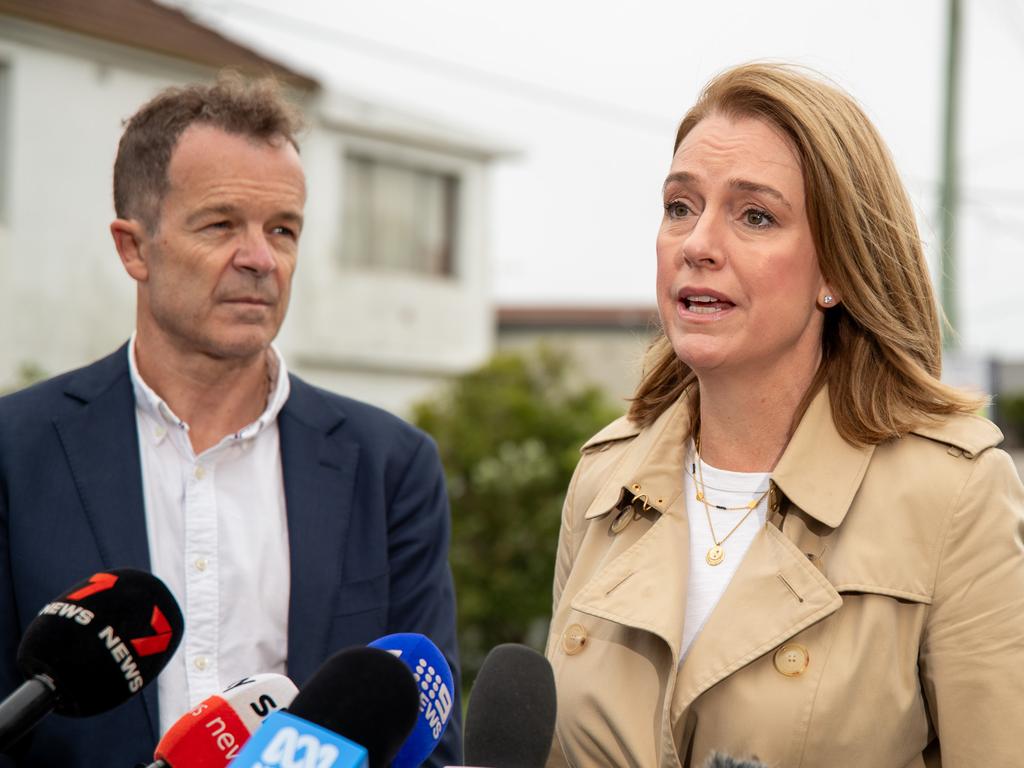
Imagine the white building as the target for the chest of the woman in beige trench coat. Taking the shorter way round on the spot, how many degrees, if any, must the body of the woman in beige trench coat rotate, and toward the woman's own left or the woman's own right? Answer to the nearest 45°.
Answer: approximately 90° to the woman's own right

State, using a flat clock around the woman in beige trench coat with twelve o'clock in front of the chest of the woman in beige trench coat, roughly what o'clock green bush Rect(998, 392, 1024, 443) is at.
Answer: The green bush is roughly at 5 o'clock from the woman in beige trench coat.

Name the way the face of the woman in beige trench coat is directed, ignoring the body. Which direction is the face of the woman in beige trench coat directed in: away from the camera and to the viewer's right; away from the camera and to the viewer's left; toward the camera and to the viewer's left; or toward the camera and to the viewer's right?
toward the camera and to the viewer's left

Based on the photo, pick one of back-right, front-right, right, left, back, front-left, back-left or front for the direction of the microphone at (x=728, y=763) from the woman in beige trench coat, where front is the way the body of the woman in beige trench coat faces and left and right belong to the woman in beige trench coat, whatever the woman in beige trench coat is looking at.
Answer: front-left

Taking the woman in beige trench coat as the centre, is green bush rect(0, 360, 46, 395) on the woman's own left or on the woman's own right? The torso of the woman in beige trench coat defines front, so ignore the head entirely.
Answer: on the woman's own right

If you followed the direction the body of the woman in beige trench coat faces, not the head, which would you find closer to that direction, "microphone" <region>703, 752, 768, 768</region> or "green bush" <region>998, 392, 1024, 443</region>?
the microphone

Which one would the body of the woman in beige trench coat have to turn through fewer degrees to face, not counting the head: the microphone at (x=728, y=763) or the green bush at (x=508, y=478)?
the microphone

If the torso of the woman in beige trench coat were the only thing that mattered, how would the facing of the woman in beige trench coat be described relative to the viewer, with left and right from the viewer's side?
facing the viewer and to the left of the viewer

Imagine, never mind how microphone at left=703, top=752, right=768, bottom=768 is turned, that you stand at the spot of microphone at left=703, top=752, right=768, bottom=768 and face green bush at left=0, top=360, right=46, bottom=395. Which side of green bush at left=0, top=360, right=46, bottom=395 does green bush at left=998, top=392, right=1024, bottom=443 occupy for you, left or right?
right

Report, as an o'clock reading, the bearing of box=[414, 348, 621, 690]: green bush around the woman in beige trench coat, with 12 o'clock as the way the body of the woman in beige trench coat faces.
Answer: The green bush is roughly at 4 o'clock from the woman in beige trench coat.

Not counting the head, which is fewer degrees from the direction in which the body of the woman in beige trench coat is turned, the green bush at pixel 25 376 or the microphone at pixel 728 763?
the microphone

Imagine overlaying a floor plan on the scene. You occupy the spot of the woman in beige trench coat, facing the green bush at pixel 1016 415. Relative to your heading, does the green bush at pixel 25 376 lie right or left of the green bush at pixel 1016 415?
left
